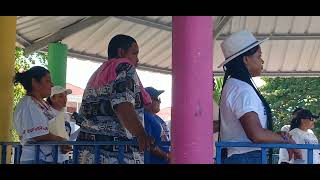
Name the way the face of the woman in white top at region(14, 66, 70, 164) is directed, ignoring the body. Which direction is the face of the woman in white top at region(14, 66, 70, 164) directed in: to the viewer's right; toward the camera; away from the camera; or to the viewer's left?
to the viewer's right

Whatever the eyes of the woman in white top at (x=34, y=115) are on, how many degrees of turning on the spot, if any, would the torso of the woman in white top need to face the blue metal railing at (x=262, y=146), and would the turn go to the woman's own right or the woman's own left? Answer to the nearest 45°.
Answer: approximately 45° to the woman's own right

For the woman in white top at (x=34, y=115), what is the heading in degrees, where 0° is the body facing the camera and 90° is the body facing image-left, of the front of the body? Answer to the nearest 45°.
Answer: approximately 270°
